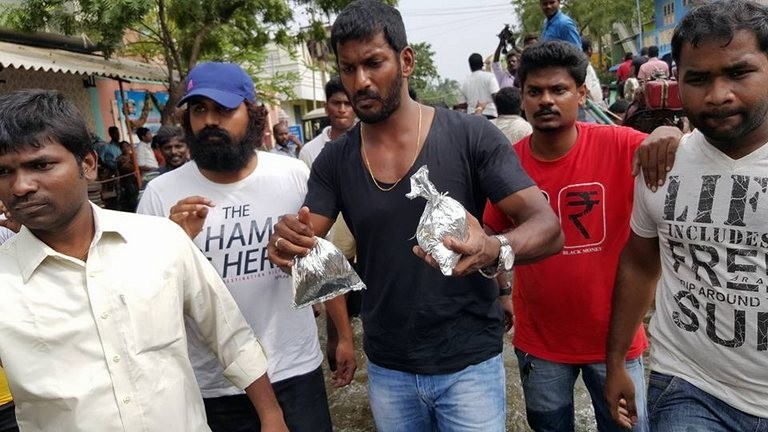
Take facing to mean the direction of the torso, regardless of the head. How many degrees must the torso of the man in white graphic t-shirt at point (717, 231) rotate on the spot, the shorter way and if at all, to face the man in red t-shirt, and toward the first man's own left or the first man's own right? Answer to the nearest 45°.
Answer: approximately 135° to the first man's own right

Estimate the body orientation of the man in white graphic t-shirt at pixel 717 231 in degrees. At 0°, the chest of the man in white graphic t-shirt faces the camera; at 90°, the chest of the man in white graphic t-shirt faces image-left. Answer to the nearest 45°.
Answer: approximately 0°

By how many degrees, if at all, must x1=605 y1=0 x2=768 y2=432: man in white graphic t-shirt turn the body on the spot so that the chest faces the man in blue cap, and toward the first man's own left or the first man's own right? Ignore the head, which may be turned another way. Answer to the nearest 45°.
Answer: approximately 90° to the first man's own right

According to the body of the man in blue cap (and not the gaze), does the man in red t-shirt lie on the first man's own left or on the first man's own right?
on the first man's own left

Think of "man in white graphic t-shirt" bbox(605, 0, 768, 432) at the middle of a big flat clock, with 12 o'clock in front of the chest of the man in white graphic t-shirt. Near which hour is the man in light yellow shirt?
The man in light yellow shirt is roughly at 2 o'clock from the man in white graphic t-shirt.

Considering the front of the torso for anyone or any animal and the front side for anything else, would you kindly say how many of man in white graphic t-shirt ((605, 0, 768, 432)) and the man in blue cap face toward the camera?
2

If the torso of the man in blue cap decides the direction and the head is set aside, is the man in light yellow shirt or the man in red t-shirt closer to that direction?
the man in light yellow shirt

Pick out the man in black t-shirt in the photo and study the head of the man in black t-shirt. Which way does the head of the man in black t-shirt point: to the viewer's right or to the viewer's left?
to the viewer's left

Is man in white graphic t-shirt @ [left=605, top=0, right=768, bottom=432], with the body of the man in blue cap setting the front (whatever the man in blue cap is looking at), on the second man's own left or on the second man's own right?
on the second man's own left
